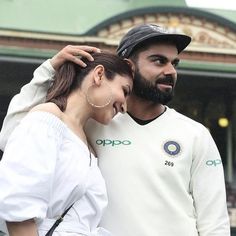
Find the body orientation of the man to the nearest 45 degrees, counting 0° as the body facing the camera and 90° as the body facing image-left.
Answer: approximately 0°

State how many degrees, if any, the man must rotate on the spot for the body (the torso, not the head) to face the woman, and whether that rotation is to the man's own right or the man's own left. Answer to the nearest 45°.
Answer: approximately 45° to the man's own right
